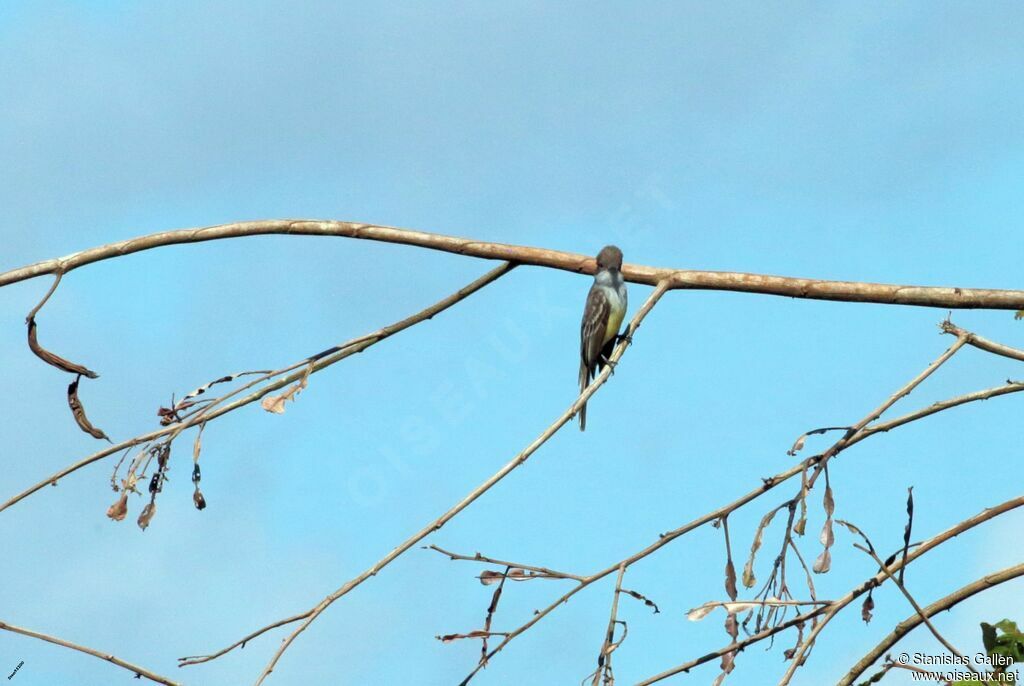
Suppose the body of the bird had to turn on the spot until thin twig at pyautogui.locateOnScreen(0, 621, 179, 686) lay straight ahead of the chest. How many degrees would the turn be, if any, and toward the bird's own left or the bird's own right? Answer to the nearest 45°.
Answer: approximately 90° to the bird's own right

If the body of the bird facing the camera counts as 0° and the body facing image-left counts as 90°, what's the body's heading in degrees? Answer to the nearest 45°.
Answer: approximately 315°

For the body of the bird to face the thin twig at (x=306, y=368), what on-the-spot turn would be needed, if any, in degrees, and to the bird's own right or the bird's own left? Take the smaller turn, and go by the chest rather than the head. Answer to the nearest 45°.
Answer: approximately 90° to the bird's own right

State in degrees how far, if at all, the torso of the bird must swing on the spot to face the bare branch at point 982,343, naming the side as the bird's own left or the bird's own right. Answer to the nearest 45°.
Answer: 0° — it already faces it
